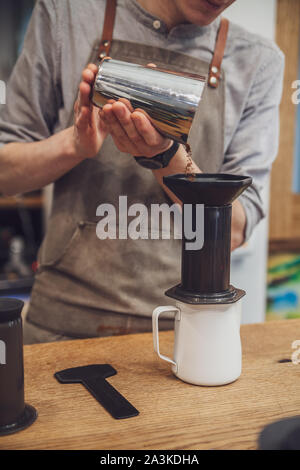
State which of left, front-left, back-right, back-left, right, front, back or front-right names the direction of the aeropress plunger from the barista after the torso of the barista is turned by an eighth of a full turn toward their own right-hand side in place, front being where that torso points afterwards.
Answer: front-left

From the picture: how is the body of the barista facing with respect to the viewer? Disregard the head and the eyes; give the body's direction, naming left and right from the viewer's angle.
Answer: facing the viewer
